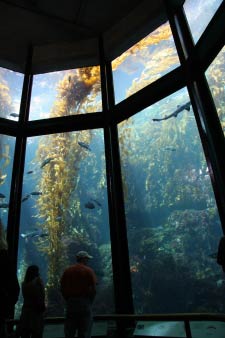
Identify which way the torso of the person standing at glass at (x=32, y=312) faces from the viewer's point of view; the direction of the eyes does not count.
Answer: away from the camera

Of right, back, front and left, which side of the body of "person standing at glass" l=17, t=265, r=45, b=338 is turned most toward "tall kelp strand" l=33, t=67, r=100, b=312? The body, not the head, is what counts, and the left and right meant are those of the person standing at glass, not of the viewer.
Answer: front

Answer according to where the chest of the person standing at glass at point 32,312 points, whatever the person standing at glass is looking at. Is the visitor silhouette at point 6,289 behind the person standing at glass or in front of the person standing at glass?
behind

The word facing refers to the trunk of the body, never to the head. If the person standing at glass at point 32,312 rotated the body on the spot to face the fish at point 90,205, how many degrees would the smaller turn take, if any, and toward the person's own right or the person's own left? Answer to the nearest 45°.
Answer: approximately 45° to the person's own right

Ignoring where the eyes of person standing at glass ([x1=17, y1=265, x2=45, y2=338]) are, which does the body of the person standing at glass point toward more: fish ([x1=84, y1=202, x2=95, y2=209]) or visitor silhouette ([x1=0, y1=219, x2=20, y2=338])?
the fish
